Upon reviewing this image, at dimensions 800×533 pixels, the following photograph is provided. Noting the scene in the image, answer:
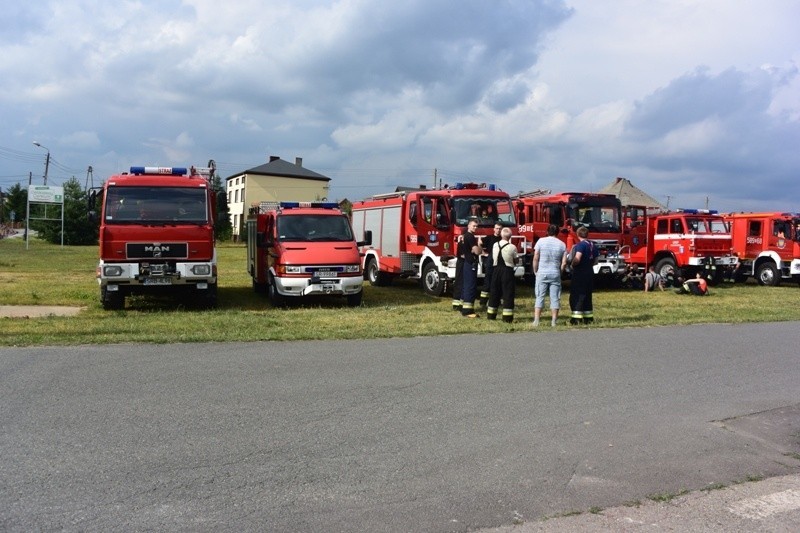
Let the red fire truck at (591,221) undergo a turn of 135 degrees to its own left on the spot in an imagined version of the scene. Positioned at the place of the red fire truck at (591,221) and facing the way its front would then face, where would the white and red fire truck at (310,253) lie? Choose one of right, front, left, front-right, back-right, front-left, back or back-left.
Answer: back-left

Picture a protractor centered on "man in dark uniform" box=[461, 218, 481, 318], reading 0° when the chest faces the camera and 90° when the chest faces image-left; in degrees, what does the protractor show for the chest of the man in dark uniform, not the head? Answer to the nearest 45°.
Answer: approximately 270°

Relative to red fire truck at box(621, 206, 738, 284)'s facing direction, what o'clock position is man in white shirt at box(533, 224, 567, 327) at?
The man in white shirt is roughly at 2 o'clock from the red fire truck.

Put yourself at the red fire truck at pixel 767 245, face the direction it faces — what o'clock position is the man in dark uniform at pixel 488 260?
The man in dark uniform is roughly at 2 o'clock from the red fire truck.

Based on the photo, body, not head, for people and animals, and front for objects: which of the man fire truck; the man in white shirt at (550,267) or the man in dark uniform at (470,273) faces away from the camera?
the man in white shirt

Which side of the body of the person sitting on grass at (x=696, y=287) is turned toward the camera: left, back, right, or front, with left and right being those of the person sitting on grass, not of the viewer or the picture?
left

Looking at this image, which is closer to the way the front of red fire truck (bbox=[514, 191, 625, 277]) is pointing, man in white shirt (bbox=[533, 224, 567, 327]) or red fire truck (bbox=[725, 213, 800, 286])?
the man in white shirt

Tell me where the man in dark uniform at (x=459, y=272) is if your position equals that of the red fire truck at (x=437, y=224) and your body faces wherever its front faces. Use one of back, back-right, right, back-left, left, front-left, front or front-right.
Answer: front-right

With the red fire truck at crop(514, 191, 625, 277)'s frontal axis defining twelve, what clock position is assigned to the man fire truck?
The man fire truck is roughly at 3 o'clock from the red fire truck.

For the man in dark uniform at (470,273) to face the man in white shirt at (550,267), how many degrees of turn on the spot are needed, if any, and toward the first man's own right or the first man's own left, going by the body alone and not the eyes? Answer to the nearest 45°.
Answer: approximately 45° to the first man's own right

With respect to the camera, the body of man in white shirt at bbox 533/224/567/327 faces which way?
away from the camera

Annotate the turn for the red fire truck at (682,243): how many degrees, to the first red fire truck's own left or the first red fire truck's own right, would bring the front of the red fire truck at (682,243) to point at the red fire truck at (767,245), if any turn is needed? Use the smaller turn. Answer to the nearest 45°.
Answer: approximately 90° to the first red fire truck's own left
